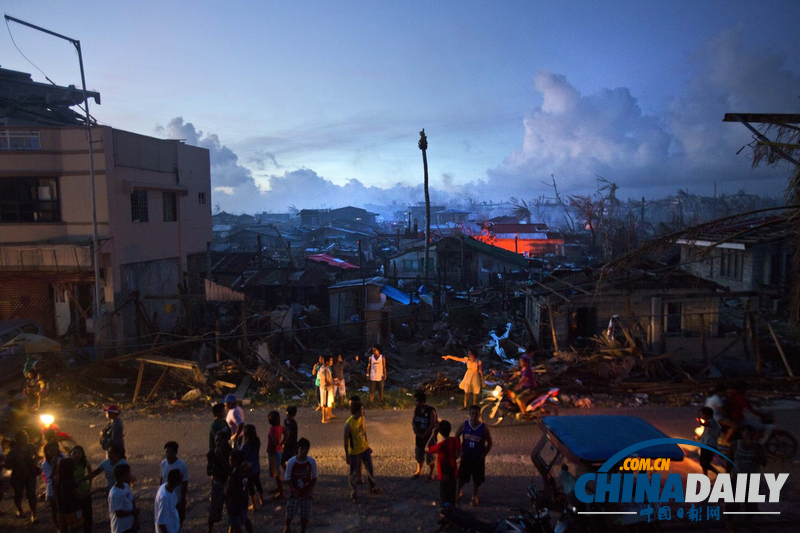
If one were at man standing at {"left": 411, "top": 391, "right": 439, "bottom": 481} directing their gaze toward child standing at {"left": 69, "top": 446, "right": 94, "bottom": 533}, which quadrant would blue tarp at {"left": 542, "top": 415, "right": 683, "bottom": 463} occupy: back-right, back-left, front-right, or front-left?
back-left
